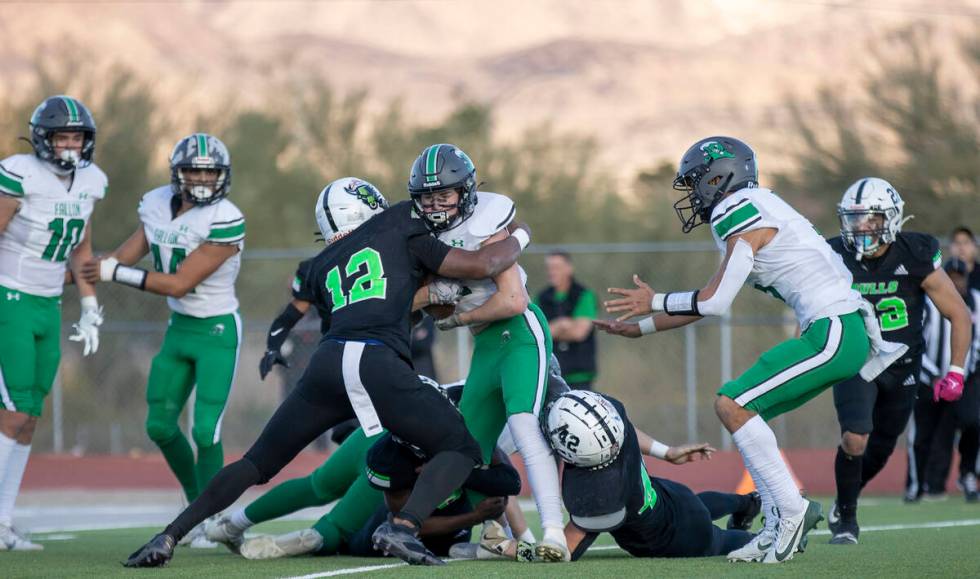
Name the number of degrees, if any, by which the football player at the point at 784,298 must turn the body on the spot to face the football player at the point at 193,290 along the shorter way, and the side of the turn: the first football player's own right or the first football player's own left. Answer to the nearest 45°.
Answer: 0° — they already face them

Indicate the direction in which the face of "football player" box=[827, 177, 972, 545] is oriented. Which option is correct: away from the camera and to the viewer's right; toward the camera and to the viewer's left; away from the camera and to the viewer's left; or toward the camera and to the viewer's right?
toward the camera and to the viewer's left

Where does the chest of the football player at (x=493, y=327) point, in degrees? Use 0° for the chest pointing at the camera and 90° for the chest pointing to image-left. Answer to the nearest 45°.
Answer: approximately 45°

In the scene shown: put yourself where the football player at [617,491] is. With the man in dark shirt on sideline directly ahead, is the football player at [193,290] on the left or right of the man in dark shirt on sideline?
left

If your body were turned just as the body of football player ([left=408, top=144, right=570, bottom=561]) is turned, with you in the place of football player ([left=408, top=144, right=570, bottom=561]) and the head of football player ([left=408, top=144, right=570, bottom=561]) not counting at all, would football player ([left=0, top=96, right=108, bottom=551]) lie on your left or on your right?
on your right

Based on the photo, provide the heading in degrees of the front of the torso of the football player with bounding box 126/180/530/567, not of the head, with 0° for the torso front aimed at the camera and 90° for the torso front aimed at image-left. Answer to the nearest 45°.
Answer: approximately 225°

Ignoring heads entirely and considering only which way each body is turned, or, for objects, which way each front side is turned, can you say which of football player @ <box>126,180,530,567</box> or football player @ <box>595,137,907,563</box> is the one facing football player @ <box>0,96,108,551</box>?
football player @ <box>595,137,907,563</box>

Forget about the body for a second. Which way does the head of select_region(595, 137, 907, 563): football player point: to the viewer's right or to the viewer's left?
to the viewer's left

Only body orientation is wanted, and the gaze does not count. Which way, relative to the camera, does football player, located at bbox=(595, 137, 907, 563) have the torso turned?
to the viewer's left

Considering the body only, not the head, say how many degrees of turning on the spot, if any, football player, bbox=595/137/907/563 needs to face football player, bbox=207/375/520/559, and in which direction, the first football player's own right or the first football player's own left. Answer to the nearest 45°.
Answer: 0° — they already face them

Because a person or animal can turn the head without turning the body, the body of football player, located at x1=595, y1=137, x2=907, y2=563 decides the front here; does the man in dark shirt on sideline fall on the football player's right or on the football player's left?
on the football player's right

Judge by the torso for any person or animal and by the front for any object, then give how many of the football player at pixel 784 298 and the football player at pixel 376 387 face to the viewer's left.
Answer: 1

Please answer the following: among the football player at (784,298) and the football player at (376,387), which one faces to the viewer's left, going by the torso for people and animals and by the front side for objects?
the football player at (784,298)

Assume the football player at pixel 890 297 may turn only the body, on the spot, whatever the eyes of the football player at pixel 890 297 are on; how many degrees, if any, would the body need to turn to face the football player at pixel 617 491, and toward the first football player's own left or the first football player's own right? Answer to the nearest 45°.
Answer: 0° — they already face them

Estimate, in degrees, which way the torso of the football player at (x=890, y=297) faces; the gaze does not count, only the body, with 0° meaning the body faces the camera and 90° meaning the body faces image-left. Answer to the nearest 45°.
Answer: approximately 45°
